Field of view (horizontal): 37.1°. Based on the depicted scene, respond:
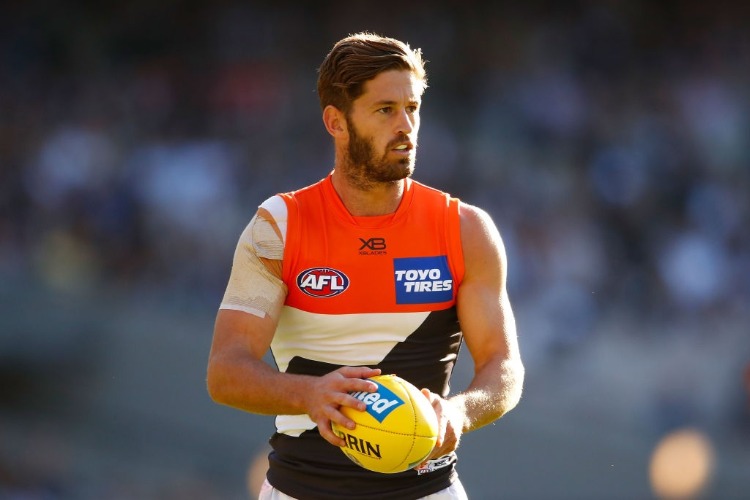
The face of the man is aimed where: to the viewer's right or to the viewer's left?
to the viewer's right

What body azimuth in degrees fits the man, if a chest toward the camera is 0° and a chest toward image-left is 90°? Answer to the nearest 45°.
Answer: approximately 0°
